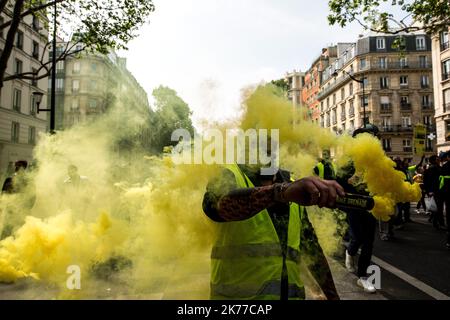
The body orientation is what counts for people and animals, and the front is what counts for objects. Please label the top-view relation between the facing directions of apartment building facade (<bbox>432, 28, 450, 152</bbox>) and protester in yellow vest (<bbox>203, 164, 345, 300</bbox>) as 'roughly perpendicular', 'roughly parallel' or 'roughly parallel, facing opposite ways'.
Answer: roughly perpendicular

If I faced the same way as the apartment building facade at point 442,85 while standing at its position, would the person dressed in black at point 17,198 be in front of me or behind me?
in front

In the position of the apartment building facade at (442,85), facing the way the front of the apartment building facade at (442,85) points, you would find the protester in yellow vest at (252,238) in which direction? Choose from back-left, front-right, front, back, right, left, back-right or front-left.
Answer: front-left

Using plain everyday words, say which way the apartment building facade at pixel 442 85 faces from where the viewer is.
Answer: facing the viewer and to the left of the viewer

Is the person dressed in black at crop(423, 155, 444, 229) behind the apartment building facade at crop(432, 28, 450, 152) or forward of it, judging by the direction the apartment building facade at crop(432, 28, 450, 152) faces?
forward
